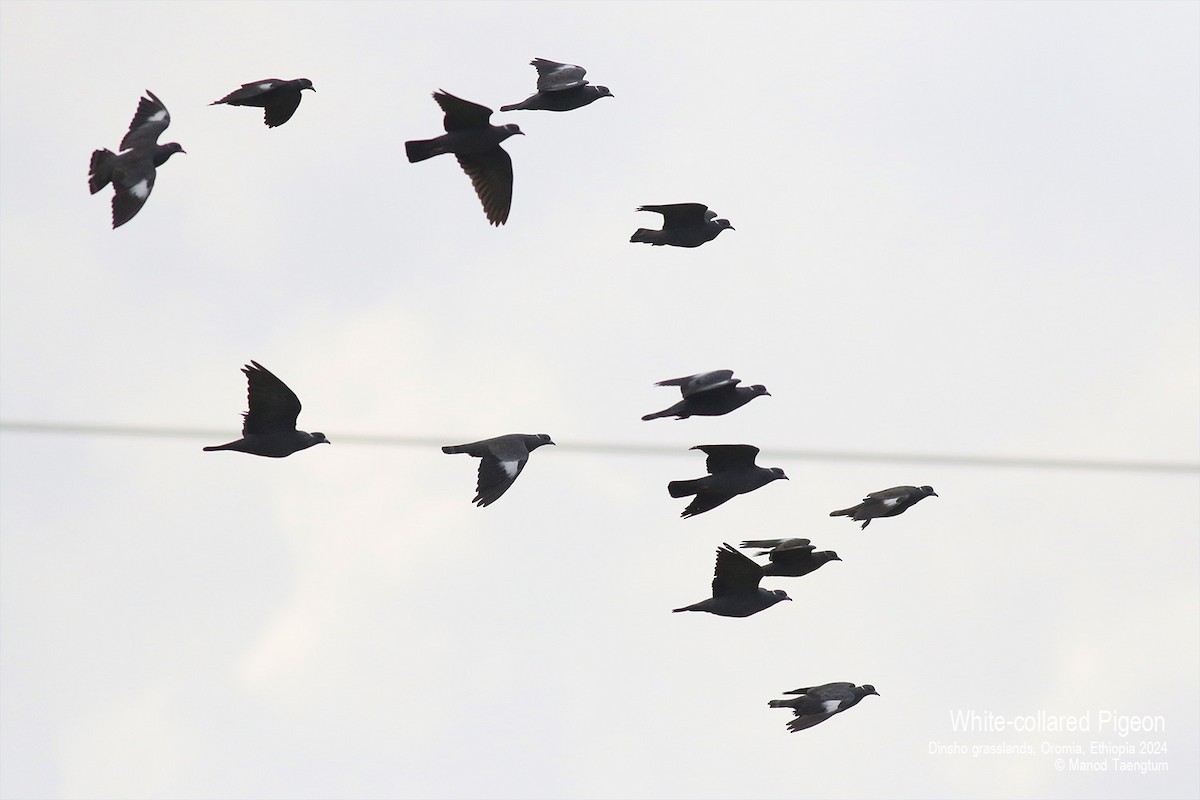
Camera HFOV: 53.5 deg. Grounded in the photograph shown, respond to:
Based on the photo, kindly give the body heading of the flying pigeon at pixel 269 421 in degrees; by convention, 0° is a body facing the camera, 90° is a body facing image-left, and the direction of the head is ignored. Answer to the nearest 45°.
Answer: approximately 270°

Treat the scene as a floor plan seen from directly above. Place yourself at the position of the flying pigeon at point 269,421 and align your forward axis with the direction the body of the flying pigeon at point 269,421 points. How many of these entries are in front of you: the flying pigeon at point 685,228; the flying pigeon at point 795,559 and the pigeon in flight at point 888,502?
3

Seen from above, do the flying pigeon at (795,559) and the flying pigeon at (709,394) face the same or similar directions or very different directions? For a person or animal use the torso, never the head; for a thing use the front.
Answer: same or similar directions

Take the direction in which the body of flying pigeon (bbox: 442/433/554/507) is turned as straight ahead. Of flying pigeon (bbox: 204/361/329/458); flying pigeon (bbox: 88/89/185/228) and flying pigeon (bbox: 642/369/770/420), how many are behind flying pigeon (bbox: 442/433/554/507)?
2

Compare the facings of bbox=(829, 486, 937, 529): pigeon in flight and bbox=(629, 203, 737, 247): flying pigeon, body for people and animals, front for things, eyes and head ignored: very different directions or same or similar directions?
same or similar directions

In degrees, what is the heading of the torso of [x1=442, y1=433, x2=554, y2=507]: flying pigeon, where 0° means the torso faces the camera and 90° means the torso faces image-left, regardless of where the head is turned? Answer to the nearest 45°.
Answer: approximately 270°

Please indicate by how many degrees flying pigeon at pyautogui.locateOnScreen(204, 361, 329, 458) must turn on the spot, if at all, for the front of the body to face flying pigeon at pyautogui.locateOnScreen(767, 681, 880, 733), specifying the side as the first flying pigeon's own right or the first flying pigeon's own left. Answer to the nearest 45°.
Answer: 0° — it already faces it

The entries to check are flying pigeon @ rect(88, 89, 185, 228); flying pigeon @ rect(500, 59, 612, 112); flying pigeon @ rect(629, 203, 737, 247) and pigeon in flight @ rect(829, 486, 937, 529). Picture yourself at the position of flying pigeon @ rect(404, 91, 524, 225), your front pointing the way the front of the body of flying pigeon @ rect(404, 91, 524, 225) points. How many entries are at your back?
1

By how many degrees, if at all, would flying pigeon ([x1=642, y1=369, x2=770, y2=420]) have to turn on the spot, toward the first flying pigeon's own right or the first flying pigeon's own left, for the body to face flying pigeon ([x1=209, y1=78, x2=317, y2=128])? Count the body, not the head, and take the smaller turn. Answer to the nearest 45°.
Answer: approximately 180°

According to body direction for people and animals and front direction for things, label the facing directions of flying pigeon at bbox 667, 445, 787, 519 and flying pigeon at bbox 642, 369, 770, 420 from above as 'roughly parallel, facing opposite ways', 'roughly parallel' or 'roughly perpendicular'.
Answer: roughly parallel

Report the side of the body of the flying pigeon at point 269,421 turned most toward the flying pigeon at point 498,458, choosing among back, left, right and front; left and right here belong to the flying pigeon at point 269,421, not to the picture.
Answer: front

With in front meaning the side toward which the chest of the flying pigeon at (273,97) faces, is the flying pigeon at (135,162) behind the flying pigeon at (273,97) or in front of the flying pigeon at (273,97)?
behind

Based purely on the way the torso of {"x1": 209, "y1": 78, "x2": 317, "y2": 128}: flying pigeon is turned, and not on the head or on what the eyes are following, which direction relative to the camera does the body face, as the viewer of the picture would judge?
to the viewer's right

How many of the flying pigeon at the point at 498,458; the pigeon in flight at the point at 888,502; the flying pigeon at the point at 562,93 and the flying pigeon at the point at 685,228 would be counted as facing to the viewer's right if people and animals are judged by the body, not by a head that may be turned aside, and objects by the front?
4

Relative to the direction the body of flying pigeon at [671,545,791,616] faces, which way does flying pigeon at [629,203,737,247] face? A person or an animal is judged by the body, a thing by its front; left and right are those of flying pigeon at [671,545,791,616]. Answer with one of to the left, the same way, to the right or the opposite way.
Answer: the same way
